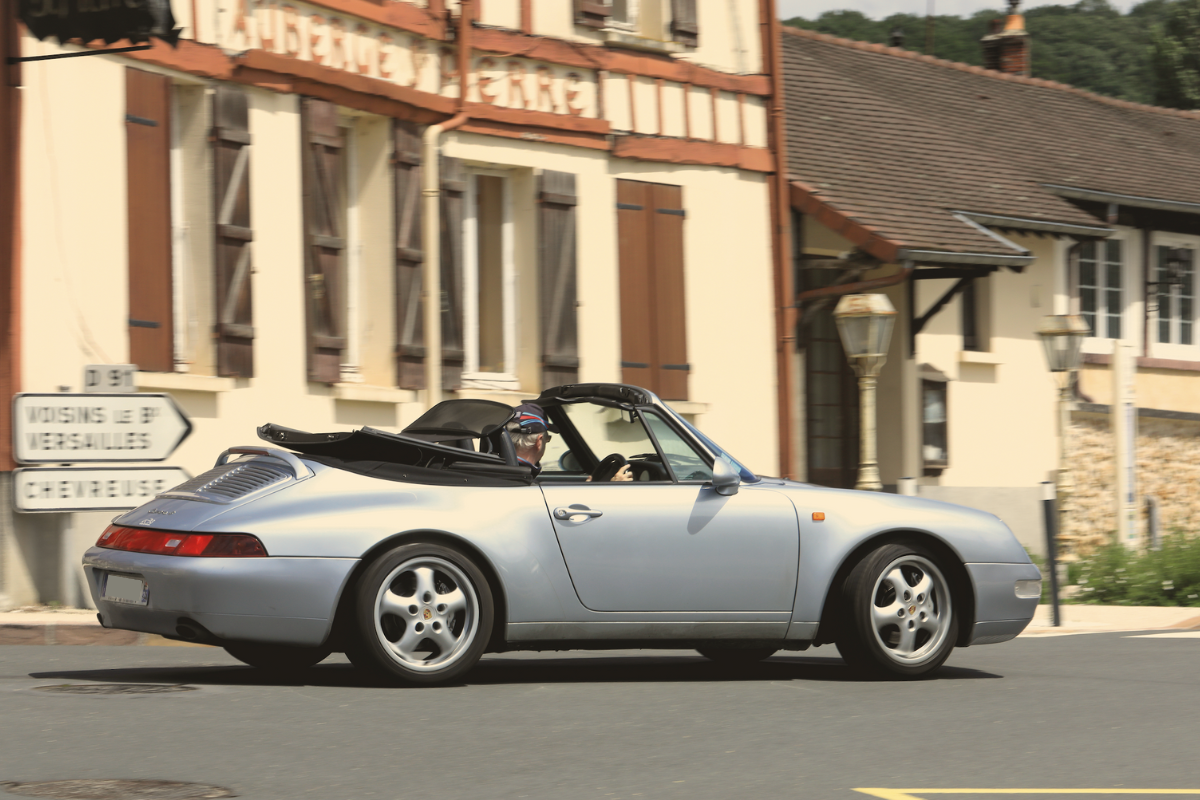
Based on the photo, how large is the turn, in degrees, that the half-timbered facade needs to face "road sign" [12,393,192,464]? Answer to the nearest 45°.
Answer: approximately 90° to its right

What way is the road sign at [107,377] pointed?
toward the camera

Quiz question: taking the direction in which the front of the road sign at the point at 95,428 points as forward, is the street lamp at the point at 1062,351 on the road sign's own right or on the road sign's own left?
on the road sign's own left

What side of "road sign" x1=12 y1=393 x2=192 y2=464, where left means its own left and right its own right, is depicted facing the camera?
front

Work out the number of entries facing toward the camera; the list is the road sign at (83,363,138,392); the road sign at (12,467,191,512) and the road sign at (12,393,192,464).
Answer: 3

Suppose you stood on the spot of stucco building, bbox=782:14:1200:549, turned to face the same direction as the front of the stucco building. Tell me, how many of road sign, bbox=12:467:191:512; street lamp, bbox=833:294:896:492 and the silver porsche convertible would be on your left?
0

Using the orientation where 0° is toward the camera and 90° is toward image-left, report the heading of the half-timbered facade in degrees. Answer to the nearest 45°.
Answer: approximately 315°

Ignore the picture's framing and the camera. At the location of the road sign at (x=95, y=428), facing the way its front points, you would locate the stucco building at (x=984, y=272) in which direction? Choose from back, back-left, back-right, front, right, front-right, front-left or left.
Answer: back-left

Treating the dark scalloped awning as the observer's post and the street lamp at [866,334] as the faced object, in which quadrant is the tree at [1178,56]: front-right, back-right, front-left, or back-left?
front-left

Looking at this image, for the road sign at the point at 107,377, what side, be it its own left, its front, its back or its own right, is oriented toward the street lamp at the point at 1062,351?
left

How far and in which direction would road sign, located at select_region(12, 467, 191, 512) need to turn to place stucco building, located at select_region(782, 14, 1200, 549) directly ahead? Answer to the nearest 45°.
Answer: approximately 135° to its left

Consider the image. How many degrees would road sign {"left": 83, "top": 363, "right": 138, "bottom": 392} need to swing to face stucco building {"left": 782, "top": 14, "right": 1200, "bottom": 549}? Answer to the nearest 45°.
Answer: approximately 135° to its left

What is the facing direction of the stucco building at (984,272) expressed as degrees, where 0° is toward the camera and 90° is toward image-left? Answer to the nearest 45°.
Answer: approximately 315°

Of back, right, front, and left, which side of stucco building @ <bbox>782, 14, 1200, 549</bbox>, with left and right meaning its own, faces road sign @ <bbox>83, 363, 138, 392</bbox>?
right

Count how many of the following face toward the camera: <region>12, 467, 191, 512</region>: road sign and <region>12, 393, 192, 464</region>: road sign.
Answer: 2
